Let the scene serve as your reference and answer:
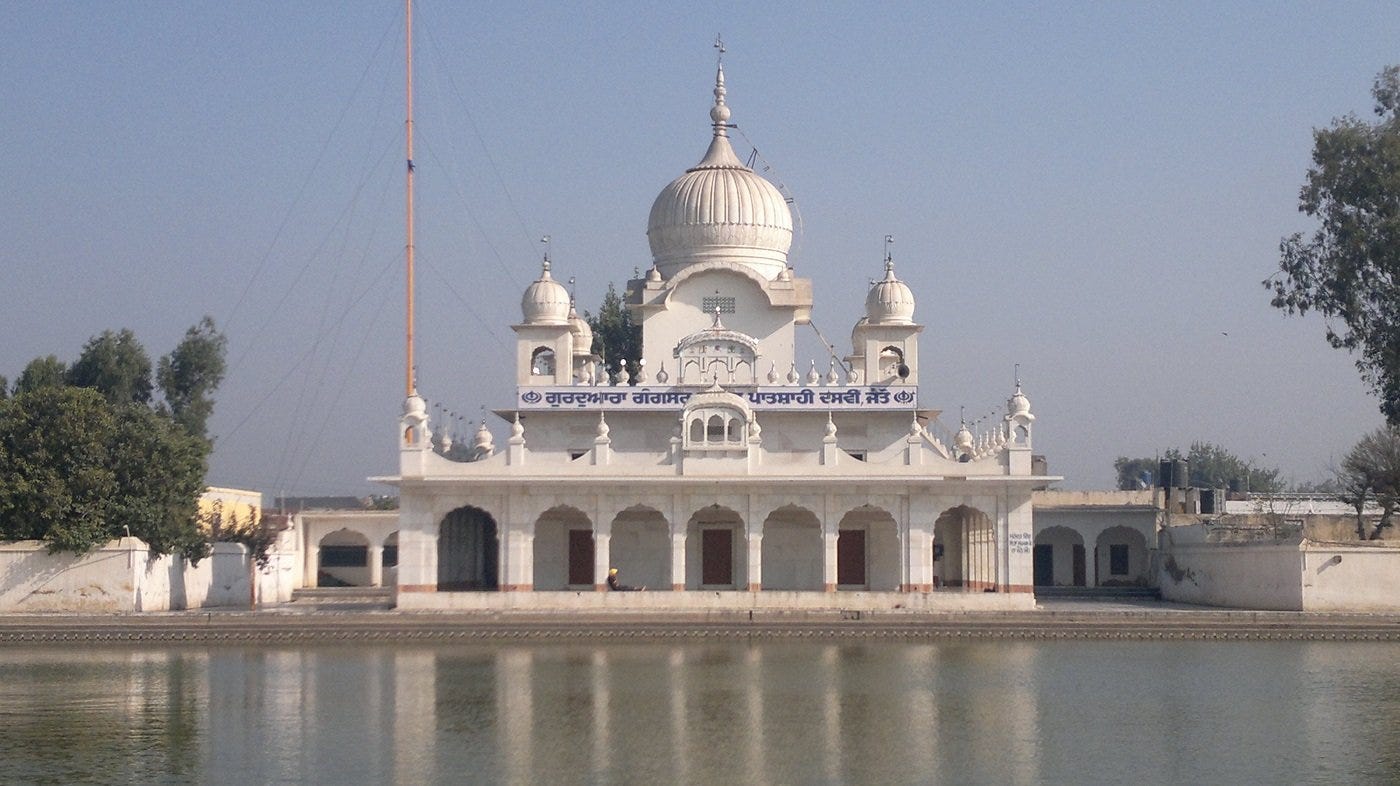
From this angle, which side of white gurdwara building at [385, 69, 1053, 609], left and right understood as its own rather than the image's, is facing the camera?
front

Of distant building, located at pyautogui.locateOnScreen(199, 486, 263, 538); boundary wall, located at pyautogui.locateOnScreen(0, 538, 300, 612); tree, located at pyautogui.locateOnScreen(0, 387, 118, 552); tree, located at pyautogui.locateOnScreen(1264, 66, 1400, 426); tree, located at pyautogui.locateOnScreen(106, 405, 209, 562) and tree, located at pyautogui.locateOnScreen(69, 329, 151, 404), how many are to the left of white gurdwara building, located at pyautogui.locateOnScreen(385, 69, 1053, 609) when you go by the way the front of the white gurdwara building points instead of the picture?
1

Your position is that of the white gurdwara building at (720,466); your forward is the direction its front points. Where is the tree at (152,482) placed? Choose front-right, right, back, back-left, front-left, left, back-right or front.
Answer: right

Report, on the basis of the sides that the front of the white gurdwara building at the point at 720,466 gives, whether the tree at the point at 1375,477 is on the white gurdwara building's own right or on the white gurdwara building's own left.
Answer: on the white gurdwara building's own left

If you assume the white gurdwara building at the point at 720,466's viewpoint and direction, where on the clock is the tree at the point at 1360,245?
The tree is roughly at 9 o'clock from the white gurdwara building.

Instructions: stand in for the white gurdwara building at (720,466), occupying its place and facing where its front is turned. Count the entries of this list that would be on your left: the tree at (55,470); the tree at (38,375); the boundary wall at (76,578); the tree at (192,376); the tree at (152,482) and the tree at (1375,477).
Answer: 1

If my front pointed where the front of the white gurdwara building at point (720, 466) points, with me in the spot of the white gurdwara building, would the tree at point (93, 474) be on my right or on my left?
on my right

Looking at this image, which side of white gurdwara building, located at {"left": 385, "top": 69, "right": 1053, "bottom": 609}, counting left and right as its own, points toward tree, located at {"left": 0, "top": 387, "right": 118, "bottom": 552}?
right

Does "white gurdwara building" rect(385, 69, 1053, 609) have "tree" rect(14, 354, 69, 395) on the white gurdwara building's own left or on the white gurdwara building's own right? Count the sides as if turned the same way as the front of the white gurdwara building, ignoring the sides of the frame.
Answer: on the white gurdwara building's own right

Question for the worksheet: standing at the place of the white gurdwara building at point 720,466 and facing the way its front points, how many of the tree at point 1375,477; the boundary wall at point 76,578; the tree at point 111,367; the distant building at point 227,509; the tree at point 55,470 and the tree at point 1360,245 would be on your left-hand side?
2

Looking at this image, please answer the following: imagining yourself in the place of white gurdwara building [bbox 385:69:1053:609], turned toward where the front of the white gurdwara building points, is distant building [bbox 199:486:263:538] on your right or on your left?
on your right

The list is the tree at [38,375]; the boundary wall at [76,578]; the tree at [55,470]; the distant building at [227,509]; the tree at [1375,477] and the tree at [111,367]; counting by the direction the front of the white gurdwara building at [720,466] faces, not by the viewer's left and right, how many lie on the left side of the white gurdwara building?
1

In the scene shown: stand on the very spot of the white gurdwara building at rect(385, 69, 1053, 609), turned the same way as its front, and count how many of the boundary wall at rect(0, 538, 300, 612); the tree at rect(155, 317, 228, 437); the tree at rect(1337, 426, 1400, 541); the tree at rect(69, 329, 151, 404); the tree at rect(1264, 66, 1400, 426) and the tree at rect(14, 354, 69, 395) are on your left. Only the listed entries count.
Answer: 2

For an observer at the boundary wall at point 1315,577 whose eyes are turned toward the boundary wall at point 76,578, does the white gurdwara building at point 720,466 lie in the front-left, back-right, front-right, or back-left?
front-right

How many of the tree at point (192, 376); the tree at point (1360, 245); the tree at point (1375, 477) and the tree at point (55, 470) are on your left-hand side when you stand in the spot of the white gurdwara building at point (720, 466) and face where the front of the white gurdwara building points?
2
